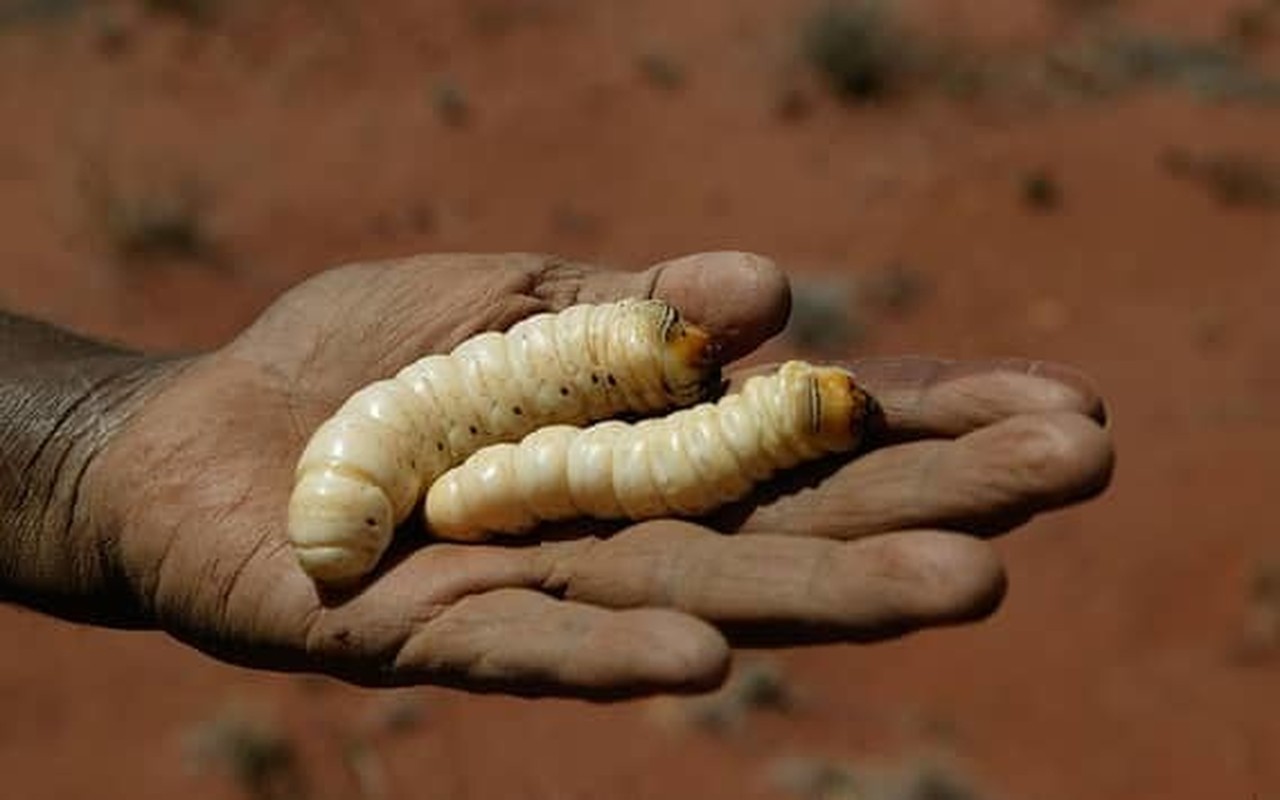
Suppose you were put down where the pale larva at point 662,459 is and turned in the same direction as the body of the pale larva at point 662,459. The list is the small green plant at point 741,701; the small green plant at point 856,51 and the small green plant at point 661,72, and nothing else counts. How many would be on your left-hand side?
3

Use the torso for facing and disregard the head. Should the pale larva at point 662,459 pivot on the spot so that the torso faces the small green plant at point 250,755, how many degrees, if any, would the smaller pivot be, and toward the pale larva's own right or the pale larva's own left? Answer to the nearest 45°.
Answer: approximately 135° to the pale larva's own left

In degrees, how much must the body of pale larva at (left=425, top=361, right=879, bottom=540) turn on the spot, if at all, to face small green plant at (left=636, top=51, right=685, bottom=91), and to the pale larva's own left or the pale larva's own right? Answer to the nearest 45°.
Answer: approximately 90° to the pale larva's own left

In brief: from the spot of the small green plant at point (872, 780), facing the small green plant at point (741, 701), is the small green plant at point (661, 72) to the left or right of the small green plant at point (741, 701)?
right

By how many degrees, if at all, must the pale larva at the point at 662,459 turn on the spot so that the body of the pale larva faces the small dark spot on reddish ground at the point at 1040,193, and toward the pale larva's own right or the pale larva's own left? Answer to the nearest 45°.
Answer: approximately 90° to the pale larva's own left

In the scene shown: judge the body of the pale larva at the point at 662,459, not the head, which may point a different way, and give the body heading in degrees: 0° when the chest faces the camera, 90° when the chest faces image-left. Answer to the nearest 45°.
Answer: approximately 270°

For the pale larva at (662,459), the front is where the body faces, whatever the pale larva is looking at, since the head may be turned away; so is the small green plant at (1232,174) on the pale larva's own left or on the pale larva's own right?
on the pale larva's own left

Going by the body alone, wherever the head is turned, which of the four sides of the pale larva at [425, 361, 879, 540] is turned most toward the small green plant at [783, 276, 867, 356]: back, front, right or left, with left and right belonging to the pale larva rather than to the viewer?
left
